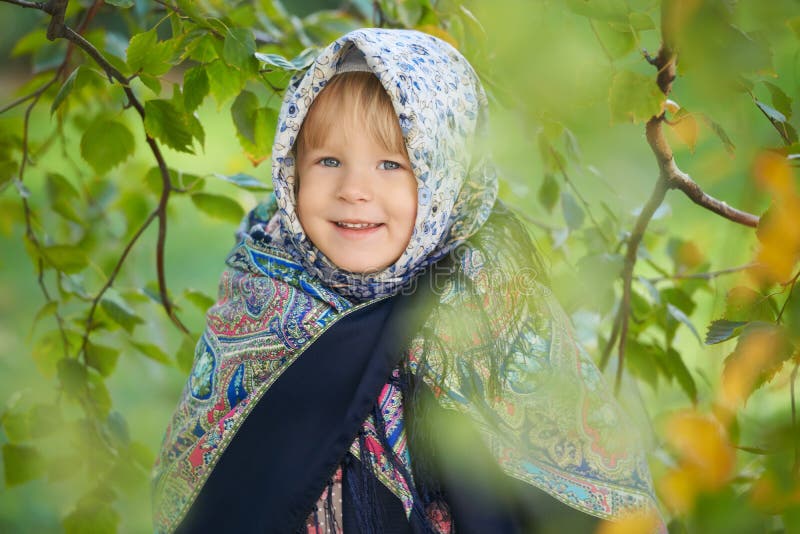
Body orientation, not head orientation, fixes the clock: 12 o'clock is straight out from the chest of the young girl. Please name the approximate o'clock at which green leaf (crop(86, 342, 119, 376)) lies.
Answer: The green leaf is roughly at 4 o'clock from the young girl.

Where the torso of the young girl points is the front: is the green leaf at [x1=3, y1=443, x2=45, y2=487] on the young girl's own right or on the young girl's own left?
on the young girl's own right

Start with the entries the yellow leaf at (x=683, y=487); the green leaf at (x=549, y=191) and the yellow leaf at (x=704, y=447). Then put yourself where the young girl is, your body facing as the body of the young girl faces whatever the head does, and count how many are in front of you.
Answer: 2

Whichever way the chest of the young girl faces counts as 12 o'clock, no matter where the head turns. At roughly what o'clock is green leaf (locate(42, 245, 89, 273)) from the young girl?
The green leaf is roughly at 4 o'clock from the young girl.

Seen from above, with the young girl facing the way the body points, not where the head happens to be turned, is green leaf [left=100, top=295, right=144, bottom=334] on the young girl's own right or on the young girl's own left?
on the young girl's own right

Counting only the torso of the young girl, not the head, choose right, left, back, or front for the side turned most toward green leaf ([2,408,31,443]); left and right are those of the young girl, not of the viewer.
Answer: right

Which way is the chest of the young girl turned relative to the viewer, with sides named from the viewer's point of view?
facing the viewer

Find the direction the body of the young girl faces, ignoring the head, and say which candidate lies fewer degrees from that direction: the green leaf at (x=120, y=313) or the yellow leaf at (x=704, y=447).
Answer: the yellow leaf

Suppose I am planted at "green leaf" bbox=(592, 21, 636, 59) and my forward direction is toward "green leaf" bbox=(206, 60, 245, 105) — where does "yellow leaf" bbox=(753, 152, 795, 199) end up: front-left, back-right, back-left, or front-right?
back-left
